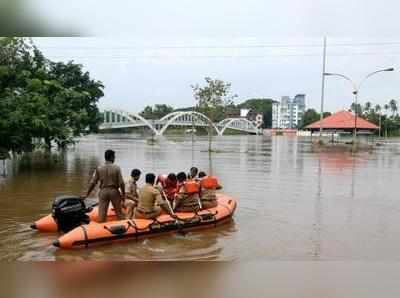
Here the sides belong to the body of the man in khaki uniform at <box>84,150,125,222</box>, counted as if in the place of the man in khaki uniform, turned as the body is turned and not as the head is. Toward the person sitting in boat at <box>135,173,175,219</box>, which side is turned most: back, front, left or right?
right

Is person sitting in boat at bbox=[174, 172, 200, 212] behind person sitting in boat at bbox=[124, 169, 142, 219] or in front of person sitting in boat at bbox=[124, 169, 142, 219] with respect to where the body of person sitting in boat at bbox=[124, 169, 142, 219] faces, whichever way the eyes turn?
in front

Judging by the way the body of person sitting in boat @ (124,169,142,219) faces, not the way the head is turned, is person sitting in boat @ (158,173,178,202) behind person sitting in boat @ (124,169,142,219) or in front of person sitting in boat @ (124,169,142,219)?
in front

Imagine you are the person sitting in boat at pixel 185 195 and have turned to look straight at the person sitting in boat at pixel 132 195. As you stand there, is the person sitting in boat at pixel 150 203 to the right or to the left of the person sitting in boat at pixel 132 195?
left

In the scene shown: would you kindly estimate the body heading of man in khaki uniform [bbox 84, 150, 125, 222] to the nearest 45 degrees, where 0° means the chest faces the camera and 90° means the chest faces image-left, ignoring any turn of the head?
approximately 180°
